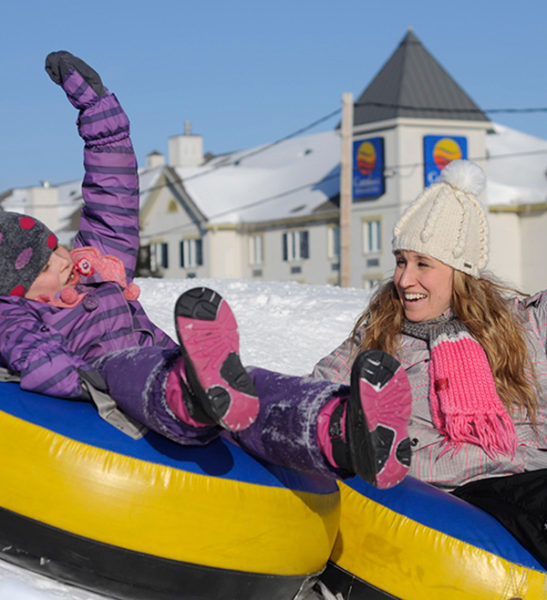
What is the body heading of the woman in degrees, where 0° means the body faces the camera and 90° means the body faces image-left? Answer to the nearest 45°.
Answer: approximately 45°

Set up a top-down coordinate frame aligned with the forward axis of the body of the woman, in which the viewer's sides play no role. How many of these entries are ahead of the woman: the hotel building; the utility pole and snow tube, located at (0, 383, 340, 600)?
1

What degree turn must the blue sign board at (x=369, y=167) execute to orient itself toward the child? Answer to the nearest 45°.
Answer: approximately 45° to its left

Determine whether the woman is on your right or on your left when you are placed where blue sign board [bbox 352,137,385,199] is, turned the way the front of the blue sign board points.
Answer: on your left

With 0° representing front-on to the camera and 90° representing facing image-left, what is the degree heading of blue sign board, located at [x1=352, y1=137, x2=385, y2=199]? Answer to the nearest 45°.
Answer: approximately 45°
